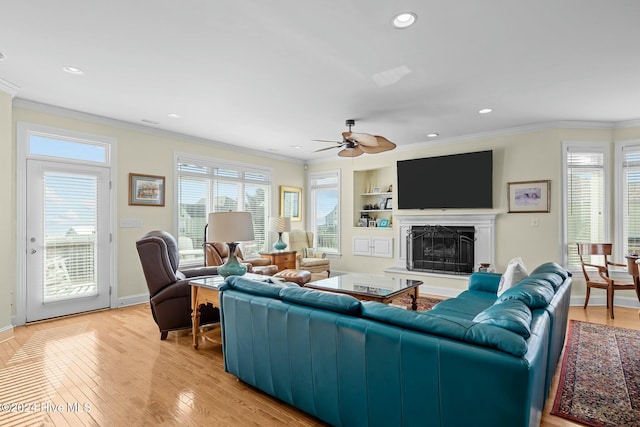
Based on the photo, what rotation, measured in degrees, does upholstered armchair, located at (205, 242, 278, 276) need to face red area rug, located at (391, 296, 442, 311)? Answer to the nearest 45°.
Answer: approximately 45° to its left

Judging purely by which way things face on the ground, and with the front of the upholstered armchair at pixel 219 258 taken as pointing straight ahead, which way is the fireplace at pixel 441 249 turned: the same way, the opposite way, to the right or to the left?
to the right

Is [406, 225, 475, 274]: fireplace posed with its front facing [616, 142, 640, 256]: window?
no

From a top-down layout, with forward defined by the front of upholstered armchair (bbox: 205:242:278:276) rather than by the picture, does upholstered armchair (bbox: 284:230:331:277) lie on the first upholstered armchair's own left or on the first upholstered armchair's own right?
on the first upholstered armchair's own left

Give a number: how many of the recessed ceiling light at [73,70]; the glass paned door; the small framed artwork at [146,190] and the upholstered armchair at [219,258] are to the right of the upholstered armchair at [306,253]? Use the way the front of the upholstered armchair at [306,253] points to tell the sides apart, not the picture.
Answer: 4

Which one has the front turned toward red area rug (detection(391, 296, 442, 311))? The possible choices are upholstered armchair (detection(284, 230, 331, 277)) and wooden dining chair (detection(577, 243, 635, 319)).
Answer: the upholstered armchair

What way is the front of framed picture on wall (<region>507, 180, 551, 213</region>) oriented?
toward the camera

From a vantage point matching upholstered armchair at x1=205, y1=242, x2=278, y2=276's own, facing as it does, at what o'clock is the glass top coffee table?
The glass top coffee table is roughly at 12 o'clock from the upholstered armchair.

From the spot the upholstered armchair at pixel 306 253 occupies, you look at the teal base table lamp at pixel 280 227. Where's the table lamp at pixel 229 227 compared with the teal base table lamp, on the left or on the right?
left

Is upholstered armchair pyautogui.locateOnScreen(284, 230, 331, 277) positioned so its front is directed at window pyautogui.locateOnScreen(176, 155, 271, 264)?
no

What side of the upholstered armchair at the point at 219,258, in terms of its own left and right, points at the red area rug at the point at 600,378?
front

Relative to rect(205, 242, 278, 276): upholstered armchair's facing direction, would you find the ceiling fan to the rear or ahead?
ahead

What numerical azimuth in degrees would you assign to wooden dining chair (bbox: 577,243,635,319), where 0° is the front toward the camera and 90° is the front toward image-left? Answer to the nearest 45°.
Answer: approximately 315°

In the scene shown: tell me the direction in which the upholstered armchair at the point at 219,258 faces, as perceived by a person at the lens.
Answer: facing the viewer and to the right of the viewer

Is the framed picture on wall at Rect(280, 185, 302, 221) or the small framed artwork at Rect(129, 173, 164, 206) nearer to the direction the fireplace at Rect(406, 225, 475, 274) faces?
the small framed artwork

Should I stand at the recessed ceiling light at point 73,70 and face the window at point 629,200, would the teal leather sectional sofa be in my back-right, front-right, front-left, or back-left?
front-right

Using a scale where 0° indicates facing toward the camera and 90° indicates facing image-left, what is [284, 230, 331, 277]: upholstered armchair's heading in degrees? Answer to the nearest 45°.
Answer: approximately 315°

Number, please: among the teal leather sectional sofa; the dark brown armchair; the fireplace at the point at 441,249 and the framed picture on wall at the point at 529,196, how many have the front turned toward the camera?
2
